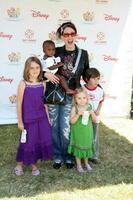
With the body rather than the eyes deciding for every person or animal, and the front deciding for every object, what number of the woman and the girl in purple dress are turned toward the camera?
2

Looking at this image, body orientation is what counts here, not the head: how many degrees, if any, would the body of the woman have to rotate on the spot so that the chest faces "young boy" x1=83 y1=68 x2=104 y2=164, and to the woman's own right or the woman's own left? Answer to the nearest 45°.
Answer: approximately 90° to the woman's own left

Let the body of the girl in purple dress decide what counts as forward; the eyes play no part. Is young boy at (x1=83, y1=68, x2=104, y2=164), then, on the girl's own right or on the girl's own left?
on the girl's own left

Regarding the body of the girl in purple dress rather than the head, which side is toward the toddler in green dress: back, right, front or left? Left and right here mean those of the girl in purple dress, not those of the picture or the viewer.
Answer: left
